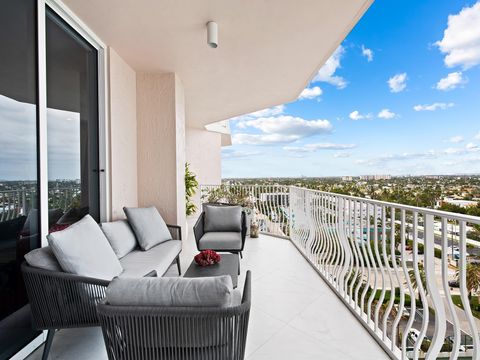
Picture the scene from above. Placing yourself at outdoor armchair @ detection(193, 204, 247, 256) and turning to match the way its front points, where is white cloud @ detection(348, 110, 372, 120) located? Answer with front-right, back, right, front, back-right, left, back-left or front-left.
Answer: back-left

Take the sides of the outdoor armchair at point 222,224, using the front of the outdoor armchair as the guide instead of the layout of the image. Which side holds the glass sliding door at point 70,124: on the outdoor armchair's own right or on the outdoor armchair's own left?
on the outdoor armchair's own right

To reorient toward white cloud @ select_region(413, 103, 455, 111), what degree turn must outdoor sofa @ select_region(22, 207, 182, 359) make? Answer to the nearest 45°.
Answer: approximately 45° to its left

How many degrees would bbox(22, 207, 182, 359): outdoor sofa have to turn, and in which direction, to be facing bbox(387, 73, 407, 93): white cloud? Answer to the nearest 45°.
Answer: approximately 45° to its left

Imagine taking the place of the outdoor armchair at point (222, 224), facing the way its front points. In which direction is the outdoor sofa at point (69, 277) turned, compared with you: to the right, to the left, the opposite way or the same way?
to the left

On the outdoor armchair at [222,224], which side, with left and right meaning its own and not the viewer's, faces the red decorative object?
front

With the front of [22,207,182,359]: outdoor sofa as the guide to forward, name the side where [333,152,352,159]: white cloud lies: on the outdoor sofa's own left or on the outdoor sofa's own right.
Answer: on the outdoor sofa's own left

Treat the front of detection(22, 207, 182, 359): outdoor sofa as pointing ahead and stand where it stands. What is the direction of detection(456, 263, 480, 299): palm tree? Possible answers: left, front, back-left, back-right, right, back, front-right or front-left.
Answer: front

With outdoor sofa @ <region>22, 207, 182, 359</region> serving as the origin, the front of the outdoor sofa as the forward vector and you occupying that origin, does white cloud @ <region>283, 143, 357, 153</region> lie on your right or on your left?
on your left

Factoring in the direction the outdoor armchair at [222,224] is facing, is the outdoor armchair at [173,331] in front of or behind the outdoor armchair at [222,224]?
in front

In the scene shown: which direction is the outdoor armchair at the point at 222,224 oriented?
toward the camera

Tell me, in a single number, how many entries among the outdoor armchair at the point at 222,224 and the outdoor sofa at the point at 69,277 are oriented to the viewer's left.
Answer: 0

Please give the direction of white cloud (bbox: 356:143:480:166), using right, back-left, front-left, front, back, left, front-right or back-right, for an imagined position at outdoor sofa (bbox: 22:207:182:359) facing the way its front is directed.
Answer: front-left

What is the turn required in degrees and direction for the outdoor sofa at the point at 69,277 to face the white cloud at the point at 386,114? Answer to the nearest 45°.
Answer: approximately 45° to its left
